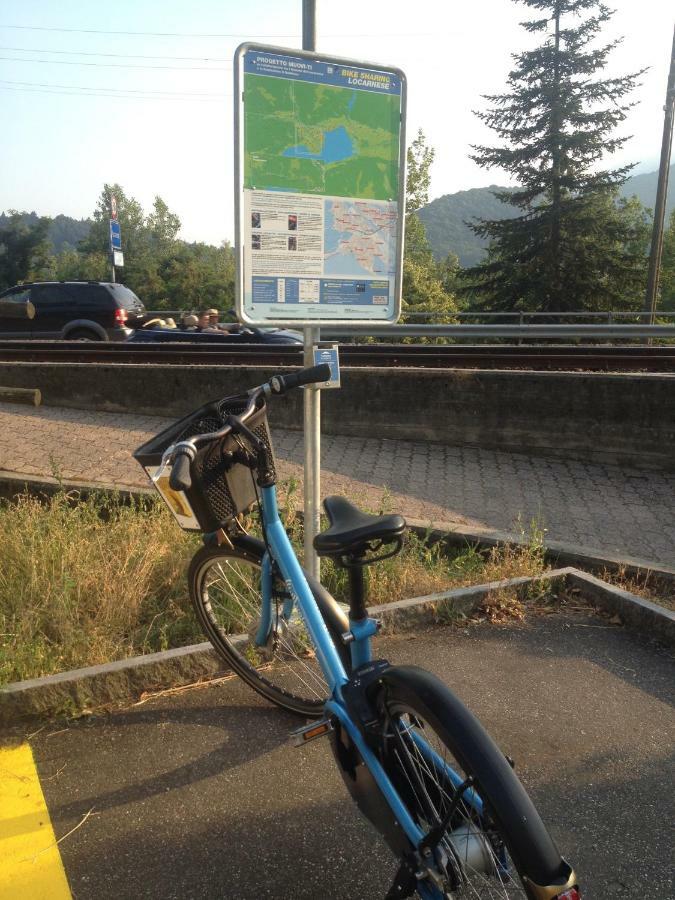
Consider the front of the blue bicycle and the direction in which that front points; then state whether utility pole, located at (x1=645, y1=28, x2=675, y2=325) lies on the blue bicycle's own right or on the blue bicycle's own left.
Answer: on the blue bicycle's own right

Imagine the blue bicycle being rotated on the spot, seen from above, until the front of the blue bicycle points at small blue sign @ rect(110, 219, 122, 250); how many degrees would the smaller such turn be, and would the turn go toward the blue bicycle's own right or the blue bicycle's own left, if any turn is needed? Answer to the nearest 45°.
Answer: approximately 45° to the blue bicycle's own right

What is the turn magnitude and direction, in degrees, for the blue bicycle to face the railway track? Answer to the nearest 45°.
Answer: approximately 45° to its right

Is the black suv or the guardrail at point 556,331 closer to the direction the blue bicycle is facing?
the black suv

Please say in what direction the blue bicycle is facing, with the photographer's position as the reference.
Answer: facing away from the viewer and to the left of the viewer

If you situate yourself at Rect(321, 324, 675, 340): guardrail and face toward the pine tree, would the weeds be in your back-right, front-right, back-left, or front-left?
back-left

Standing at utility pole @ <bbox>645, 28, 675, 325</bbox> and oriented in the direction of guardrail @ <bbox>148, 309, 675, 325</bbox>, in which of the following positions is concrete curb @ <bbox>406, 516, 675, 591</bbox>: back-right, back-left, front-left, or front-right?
front-left

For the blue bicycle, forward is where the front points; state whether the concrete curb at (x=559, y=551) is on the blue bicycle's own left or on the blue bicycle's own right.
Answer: on the blue bicycle's own right

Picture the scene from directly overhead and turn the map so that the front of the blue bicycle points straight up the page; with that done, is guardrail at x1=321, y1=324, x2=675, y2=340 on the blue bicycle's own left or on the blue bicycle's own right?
on the blue bicycle's own right
